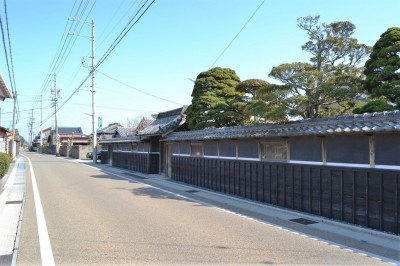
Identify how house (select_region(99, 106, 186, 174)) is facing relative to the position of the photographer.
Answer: facing the viewer and to the left of the viewer

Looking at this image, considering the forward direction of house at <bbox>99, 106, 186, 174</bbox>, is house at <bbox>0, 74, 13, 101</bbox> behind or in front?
in front

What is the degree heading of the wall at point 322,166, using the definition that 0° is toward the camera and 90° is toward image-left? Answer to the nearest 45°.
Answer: approximately 45°

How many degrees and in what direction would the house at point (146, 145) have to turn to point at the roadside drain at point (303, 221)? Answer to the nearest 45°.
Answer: approximately 45° to its left
